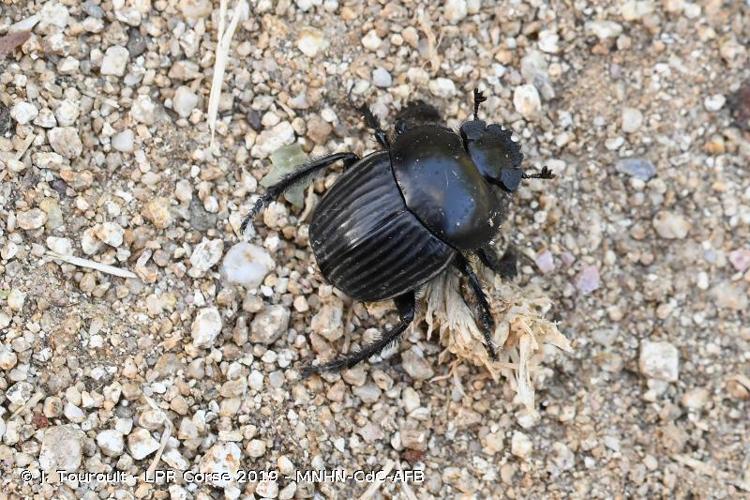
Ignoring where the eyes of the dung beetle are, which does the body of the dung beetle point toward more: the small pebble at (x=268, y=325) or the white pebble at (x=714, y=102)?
the white pebble

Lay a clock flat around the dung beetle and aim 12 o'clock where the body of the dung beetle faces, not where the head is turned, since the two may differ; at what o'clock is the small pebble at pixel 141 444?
The small pebble is roughly at 6 o'clock from the dung beetle.

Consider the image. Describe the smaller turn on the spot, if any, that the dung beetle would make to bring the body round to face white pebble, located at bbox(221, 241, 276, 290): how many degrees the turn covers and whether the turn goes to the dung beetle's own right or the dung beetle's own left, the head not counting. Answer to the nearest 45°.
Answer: approximately 135° to the dung beetle's own left

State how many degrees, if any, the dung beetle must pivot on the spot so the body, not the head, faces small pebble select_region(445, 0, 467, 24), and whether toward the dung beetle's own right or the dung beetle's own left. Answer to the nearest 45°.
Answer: approximately 45° to the dung beetle's own left

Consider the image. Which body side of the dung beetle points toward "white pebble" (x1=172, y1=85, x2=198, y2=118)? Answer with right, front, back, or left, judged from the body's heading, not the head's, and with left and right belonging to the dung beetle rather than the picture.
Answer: left

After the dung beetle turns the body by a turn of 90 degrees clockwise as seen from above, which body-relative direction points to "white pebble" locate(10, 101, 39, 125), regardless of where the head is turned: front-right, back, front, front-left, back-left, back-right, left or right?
back-right

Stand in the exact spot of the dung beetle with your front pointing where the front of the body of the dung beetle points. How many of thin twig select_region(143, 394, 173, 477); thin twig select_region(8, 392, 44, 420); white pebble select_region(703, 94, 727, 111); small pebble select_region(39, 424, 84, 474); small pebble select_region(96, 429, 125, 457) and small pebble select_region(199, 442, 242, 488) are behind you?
5

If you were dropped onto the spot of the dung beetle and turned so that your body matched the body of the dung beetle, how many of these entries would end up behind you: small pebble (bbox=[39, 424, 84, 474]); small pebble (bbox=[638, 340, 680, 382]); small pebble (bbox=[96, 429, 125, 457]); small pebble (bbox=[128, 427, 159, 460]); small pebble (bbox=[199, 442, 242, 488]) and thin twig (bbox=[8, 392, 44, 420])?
5

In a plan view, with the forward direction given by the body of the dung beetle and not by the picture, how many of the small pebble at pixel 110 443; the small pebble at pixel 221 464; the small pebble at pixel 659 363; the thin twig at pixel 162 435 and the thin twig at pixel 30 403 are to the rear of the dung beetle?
4

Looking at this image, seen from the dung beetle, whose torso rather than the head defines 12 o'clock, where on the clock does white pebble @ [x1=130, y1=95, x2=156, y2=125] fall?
The white pebble is roughly at 8 o'clock from the dung beetle.

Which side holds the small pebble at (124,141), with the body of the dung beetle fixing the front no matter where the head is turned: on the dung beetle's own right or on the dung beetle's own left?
on the dung beetle's own left

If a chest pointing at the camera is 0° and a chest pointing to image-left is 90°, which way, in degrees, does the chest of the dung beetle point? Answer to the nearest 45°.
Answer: approximately 225°
